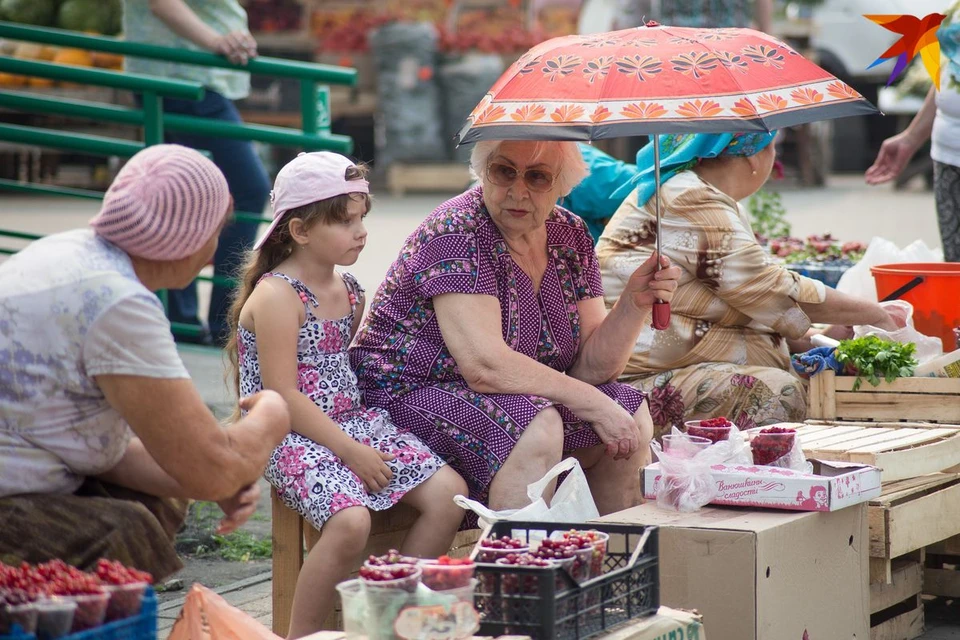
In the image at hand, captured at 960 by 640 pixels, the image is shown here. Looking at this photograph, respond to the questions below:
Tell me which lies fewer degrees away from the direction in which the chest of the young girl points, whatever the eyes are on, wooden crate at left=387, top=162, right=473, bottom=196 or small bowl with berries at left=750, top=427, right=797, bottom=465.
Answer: the small bowl with berries

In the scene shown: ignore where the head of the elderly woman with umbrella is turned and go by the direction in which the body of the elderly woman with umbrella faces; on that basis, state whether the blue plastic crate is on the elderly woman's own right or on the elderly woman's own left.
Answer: on the elderly woman's own right

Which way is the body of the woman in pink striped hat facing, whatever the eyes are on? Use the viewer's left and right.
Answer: facing away from the viewer and to the right of the viewer

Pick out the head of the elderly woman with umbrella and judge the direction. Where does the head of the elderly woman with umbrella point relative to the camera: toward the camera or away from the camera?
toward the camera

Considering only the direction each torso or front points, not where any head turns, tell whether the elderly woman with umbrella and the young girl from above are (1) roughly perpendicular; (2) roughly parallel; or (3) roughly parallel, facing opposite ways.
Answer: roughly parallel

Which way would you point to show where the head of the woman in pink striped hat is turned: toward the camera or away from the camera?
away from the camera

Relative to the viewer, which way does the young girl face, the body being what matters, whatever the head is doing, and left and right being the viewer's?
facing the viewer and to the right of the viewer

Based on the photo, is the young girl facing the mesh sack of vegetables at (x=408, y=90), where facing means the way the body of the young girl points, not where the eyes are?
no
